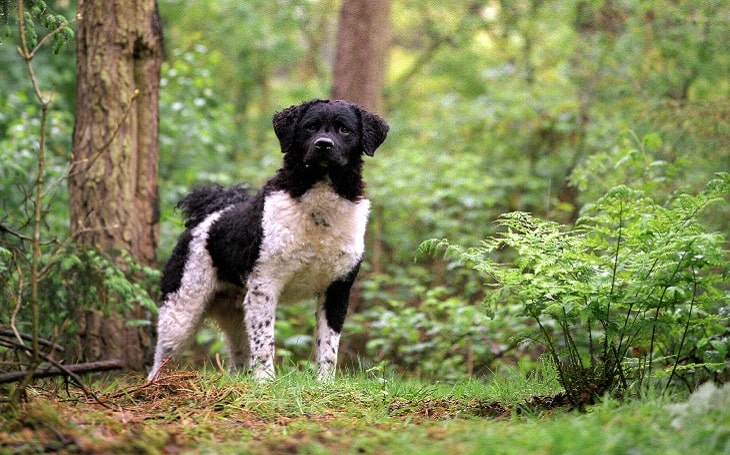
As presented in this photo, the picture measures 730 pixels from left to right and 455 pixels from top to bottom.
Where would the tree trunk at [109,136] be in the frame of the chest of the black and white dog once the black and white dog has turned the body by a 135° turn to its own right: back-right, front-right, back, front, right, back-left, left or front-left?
front-right

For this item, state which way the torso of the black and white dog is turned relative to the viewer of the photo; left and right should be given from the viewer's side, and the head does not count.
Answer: facing the viewer and to the right of the viewer

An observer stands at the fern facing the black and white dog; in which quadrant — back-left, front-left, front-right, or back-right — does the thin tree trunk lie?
front-right

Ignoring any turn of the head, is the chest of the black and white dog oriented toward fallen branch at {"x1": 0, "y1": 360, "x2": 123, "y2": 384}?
no

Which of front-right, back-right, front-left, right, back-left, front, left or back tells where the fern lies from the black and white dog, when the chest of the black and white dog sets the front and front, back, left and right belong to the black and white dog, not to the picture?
front

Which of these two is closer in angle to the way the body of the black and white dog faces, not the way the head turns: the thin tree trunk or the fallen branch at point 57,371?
the fallen branch

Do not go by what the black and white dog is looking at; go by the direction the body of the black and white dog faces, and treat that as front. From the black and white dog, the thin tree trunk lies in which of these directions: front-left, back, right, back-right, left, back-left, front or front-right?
back-left

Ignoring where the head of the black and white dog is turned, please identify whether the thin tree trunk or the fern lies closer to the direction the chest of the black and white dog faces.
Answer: the fern
